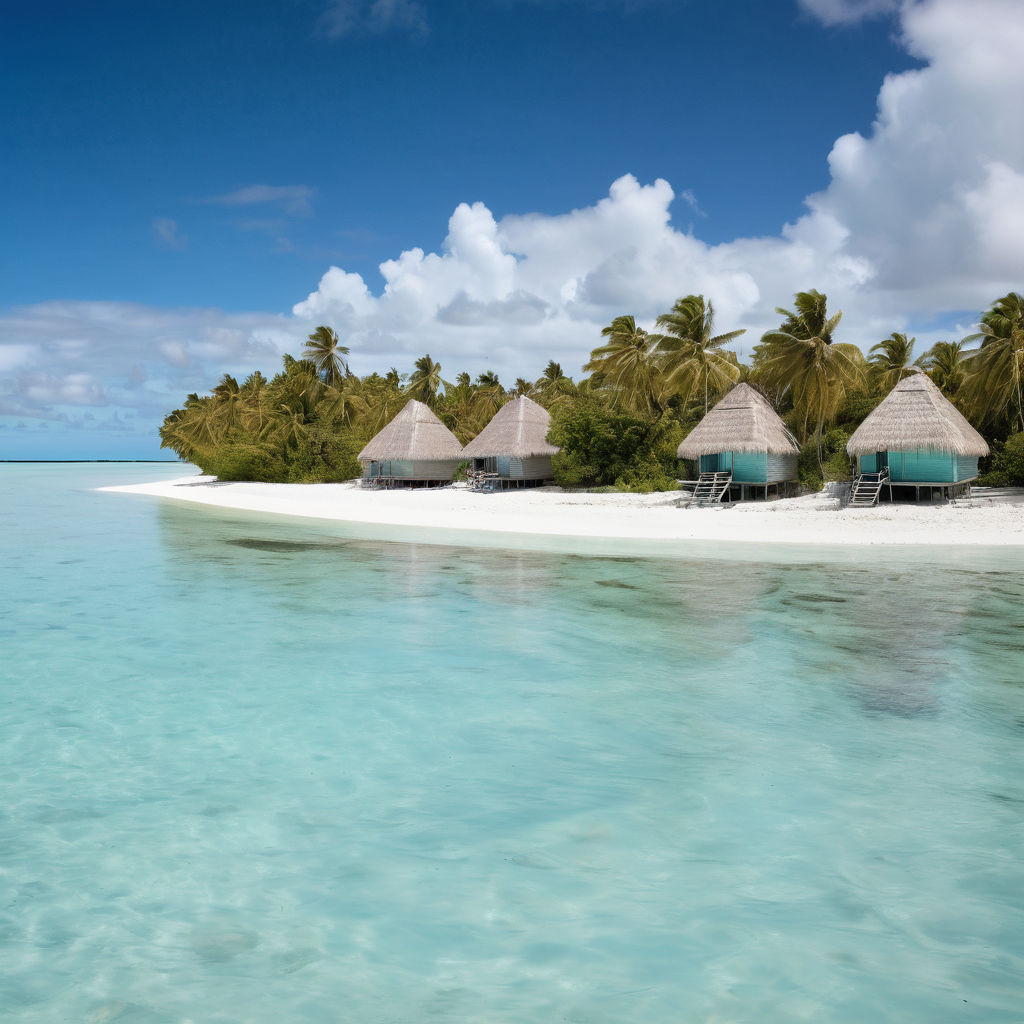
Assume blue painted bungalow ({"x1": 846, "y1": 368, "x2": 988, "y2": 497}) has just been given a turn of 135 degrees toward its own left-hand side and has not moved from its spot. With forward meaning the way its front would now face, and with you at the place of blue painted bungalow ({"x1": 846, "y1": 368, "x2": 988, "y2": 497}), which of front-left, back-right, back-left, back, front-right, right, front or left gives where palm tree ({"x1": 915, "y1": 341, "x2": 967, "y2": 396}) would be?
left

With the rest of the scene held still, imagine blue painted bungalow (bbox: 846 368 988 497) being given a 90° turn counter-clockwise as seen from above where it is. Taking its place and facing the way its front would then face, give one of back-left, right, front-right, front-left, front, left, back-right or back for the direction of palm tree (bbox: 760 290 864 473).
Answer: back

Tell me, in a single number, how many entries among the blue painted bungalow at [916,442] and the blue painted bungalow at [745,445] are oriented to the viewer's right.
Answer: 0

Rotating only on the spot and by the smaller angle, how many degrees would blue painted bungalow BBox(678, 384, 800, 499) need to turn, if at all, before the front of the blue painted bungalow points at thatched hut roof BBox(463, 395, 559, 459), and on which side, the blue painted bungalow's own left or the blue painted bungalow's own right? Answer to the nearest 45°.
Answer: approximately 90° to the blue painted bungalow's own right

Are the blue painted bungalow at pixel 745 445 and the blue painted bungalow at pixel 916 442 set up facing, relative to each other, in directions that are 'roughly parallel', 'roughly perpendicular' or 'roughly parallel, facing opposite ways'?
roughly parallel

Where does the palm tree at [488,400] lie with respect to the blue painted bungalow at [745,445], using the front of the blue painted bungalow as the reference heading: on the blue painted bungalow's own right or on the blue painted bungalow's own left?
on the blue painted bungalow's own right

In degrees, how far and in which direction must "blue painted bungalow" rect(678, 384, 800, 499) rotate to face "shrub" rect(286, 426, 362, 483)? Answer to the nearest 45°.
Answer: approximately 90° to its right

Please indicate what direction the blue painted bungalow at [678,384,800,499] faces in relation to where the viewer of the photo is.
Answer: facing the viewer and to the left of the viewer

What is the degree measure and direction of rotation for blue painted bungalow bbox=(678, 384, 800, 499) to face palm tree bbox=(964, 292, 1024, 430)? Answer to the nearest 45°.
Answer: approximately 135° to its left

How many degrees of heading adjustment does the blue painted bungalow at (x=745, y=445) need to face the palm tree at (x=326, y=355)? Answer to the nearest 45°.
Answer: approximately 90° to its right
